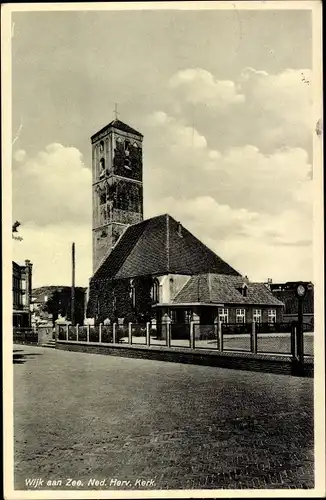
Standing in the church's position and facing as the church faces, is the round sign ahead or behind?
behind

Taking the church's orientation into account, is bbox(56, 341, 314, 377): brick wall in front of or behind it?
in front

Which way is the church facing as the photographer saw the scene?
facing away from the viewer and to the left of the viewer
